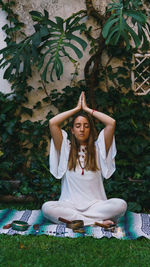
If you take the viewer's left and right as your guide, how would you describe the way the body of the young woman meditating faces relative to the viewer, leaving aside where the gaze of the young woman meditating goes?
facing the viewer

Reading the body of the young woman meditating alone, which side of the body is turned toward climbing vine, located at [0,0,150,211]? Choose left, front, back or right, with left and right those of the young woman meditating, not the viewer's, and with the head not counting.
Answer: back

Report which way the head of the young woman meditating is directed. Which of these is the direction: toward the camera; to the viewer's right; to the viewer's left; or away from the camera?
toward the camera
